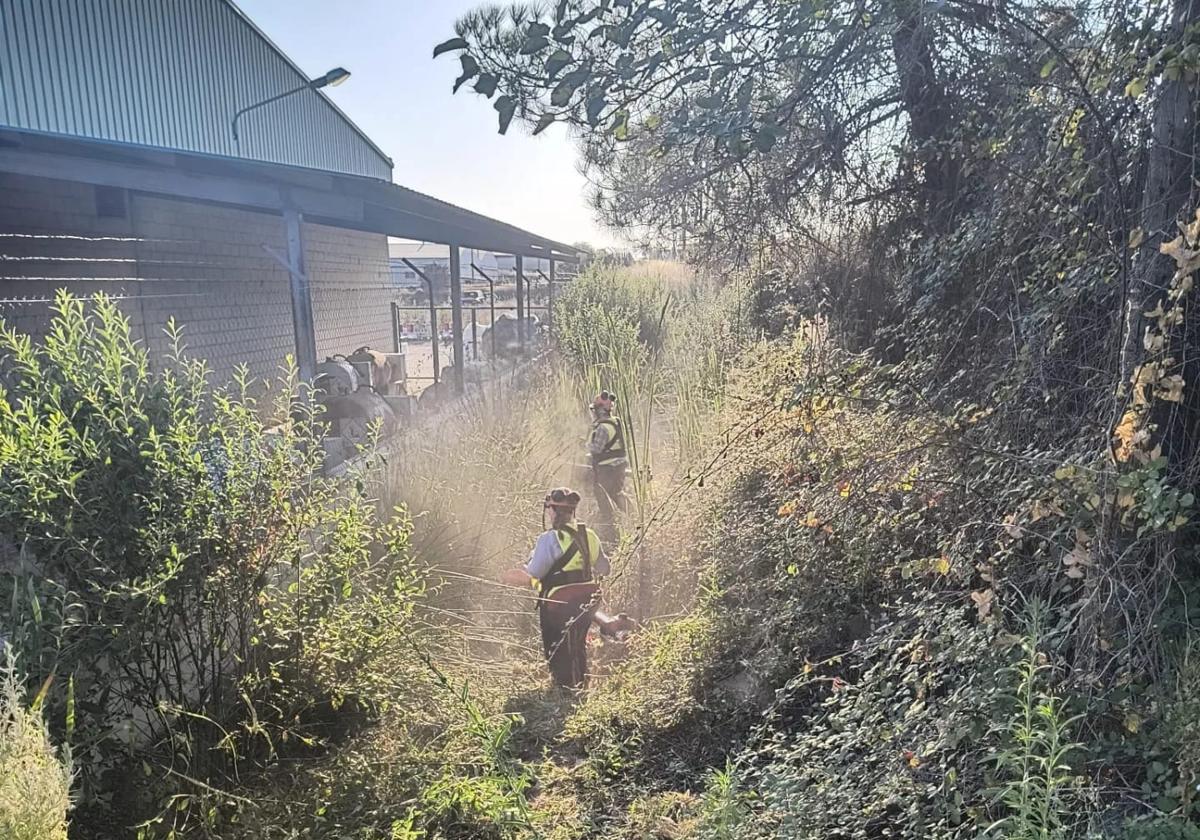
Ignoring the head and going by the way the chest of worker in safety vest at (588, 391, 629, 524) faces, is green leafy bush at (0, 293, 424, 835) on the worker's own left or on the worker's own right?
on the worker's own left

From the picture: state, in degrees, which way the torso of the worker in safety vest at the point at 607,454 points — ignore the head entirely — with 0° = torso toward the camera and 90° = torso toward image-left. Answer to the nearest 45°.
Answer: approximately 135°

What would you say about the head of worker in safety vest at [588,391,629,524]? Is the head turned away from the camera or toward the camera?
away from the camera

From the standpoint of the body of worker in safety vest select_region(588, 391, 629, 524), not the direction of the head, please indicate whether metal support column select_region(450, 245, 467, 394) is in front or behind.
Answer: in front

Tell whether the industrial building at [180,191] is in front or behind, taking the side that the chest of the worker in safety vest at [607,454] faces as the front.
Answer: in front

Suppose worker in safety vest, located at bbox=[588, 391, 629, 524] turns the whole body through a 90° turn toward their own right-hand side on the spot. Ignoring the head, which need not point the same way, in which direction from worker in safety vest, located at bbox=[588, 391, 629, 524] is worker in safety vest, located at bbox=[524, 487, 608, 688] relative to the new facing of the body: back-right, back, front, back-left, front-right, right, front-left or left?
back-right
